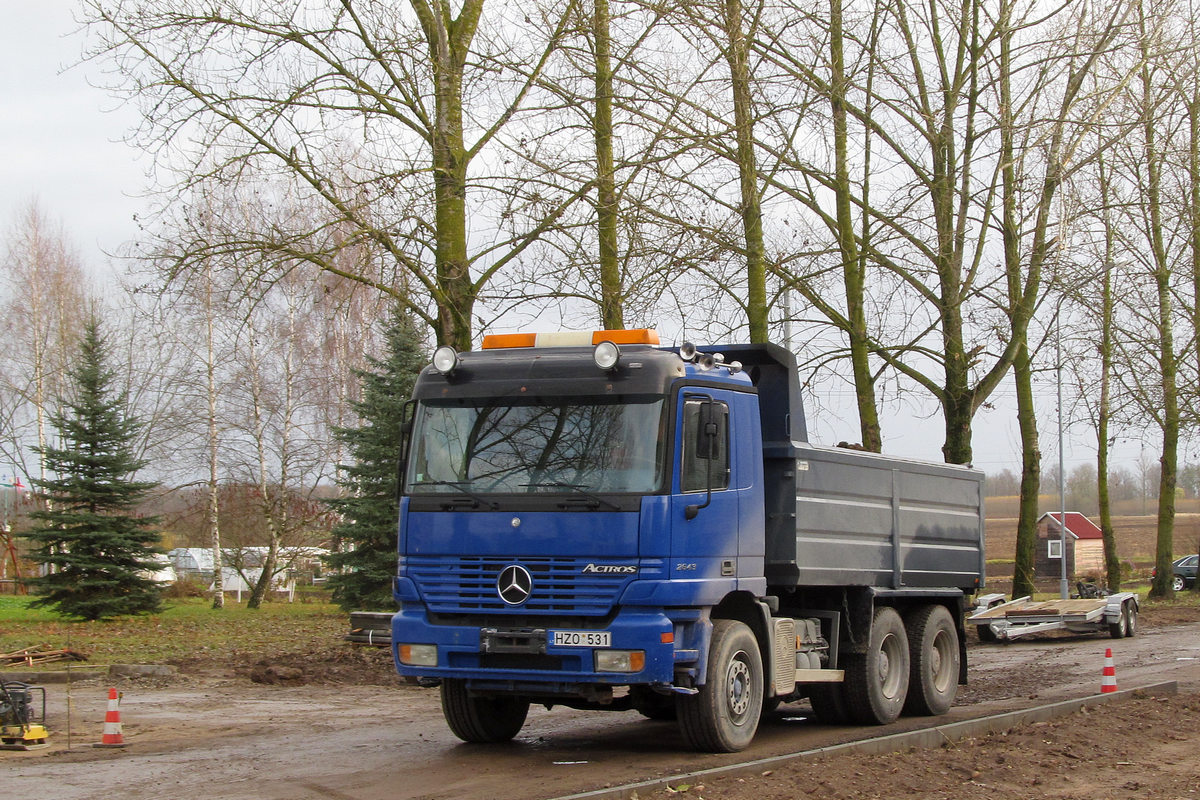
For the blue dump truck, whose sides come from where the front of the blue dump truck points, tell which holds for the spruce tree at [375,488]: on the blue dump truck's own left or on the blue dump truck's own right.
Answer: on the blue dump truck's own right

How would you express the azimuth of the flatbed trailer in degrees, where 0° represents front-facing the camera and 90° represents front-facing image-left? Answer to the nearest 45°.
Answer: approximately 45°

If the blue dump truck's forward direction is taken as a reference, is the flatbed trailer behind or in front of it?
behind

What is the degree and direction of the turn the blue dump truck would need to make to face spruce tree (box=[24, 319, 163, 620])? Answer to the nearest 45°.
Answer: approximately 90° to its right

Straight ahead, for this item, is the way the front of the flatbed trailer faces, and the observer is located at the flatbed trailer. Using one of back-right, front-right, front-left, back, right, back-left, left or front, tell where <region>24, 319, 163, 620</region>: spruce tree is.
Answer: front-right

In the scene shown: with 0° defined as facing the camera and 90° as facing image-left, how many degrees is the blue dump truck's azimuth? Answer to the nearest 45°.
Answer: approximately 45°

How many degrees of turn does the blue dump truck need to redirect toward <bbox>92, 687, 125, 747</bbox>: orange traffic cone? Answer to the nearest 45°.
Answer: approximately 45° to its right

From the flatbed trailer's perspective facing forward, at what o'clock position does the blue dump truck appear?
The blue dump truck is roughly at 11 o'clock from the flatbed trailer.

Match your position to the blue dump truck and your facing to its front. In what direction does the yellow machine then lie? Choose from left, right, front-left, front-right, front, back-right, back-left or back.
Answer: front-right
